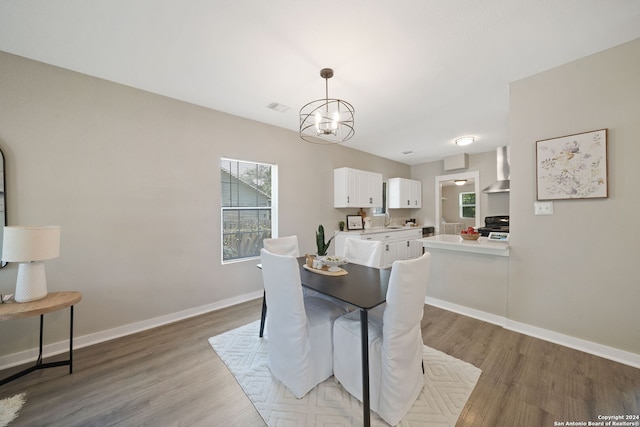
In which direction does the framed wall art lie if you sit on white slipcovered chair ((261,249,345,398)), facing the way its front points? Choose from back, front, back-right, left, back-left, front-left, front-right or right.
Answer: front-right

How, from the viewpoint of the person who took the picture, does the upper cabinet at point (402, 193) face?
facing the viewer and to the right of the viewer

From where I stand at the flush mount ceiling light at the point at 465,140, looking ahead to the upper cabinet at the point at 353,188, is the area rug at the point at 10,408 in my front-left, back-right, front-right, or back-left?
front-left

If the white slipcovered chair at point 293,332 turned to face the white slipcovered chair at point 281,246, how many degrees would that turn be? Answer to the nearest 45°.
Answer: approximately 45° to its left

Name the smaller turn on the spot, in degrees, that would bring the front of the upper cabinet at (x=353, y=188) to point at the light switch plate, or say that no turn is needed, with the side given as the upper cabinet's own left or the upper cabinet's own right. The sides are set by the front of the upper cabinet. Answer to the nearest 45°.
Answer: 0° — it already faces it

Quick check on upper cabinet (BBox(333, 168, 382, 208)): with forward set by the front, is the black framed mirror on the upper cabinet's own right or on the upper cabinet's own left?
on the upper cabinet's own right

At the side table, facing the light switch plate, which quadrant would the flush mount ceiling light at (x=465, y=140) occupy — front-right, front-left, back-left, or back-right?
front-left

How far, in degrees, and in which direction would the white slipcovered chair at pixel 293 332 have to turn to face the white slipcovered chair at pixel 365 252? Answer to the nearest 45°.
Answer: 0° — it already faces it

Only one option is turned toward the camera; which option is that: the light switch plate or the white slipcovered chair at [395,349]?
the light switch plate

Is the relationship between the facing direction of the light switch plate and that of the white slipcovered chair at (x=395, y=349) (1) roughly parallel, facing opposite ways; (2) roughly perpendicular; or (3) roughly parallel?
roughly perpendicular

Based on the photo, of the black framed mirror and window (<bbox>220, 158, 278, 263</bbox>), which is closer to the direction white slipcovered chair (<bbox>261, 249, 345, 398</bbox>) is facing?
the window

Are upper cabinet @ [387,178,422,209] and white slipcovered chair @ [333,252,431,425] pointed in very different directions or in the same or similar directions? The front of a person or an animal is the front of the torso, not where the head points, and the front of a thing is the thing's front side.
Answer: very different directions

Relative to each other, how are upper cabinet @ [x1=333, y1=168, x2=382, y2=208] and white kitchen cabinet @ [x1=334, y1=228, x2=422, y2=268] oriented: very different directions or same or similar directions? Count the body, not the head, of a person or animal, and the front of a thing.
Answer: same or similar directions

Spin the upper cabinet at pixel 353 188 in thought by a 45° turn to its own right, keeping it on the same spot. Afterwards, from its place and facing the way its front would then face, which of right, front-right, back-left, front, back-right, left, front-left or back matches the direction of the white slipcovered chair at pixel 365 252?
front

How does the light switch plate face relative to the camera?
toward the camera

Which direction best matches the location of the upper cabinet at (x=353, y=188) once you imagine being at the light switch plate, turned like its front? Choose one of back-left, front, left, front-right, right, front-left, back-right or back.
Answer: right
